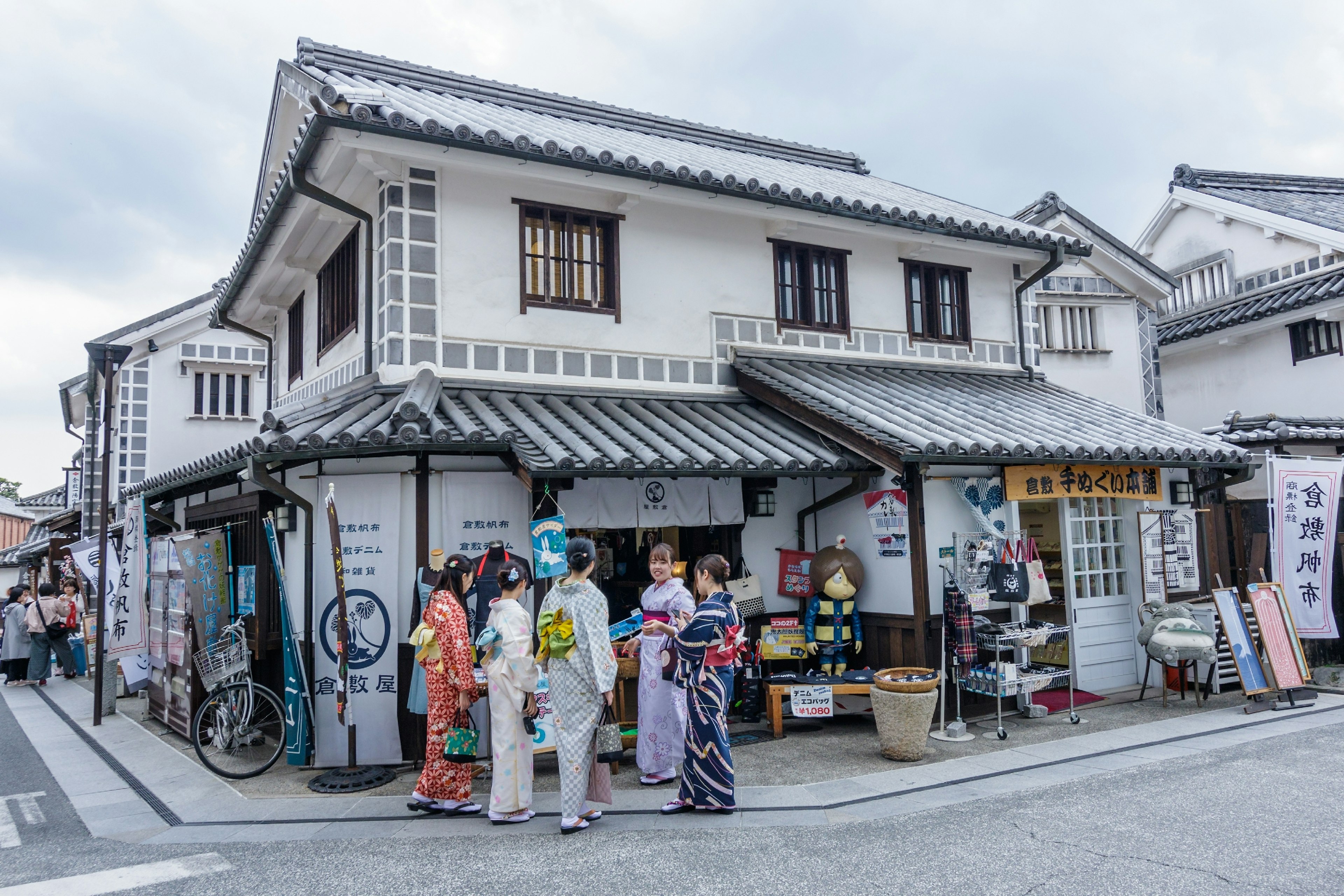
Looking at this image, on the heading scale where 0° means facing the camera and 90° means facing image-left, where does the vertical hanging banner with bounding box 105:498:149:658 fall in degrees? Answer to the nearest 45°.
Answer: approximately 0°

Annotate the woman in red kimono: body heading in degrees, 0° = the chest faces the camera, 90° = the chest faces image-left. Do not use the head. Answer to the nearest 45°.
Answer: approximately 270°

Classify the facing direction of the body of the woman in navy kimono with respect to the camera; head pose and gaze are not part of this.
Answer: to the viewer's left
